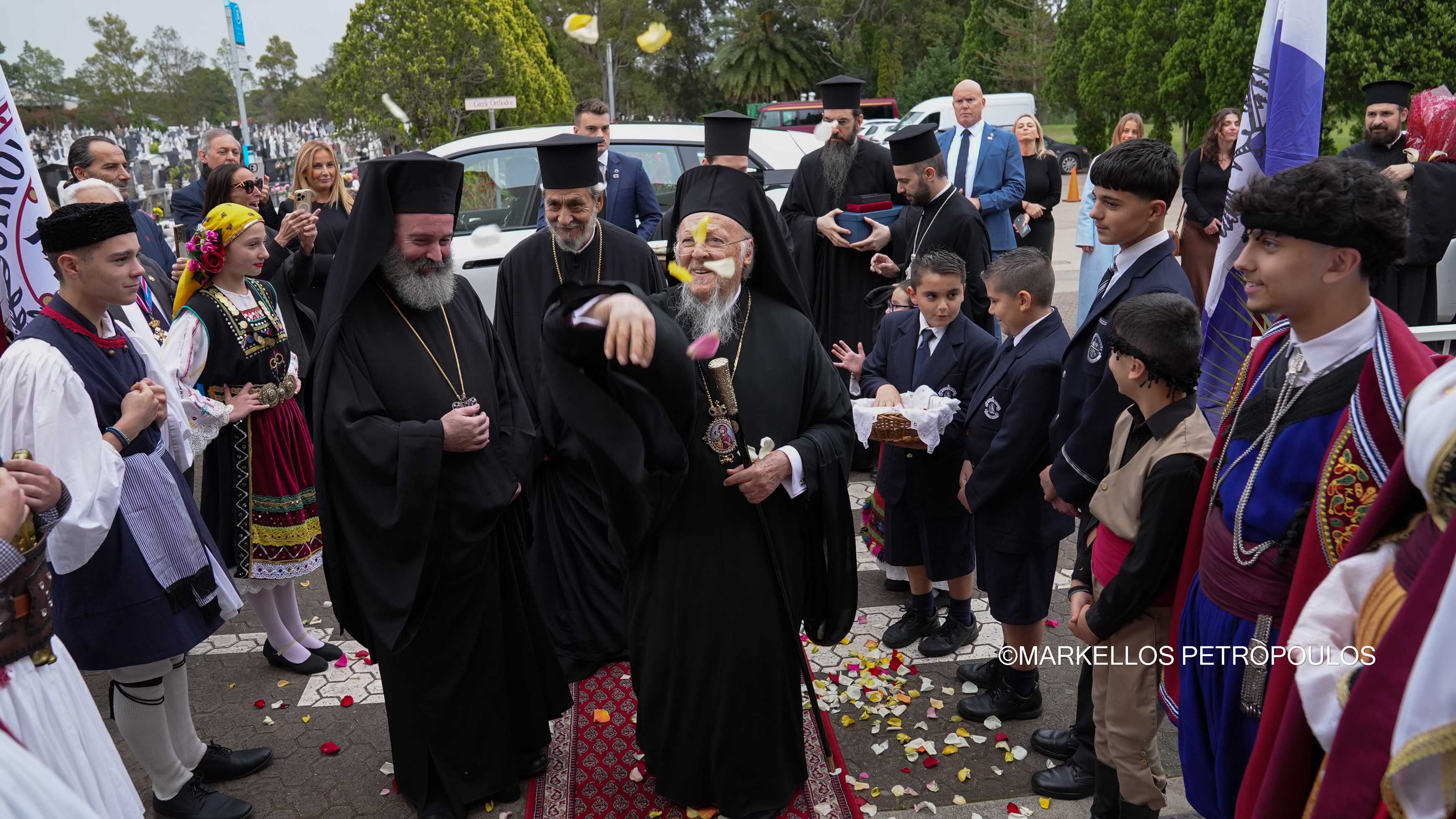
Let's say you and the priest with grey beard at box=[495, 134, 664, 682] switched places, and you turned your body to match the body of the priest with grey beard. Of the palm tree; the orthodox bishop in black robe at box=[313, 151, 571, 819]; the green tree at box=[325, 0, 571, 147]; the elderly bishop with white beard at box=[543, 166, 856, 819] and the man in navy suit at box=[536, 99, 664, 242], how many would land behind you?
3

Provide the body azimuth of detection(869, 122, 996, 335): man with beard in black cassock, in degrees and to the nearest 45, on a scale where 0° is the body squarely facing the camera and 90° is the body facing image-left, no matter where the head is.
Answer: approximately 45°

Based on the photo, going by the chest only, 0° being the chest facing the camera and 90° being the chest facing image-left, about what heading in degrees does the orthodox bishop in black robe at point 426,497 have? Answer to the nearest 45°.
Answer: approximately 315°

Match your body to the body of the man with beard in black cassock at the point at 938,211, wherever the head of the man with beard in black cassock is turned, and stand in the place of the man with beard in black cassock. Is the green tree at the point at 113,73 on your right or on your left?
on your right

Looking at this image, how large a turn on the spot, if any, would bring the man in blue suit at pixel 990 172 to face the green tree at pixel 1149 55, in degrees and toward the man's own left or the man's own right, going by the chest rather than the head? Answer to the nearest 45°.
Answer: approximately 135° to the man's own right

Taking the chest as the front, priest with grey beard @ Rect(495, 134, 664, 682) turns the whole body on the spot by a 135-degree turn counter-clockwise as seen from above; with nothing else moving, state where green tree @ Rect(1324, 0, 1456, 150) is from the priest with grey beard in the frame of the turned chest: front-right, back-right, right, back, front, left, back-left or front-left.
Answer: front

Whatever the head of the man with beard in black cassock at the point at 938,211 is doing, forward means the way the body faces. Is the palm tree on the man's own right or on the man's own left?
on the man's own right

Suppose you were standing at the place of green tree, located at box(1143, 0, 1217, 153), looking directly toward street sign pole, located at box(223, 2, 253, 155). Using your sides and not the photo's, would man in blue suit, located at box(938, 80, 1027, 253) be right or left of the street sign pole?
left

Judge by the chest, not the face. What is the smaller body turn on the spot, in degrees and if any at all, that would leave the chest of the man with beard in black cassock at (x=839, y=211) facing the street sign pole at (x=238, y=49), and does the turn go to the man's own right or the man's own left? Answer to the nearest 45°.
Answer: approximately 135° to the man's own right

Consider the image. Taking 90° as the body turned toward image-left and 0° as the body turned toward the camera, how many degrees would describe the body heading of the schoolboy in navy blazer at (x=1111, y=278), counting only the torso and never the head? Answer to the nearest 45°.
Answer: approximately 90°

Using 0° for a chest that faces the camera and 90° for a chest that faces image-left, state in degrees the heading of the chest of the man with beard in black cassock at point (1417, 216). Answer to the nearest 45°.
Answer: approximately 45°
